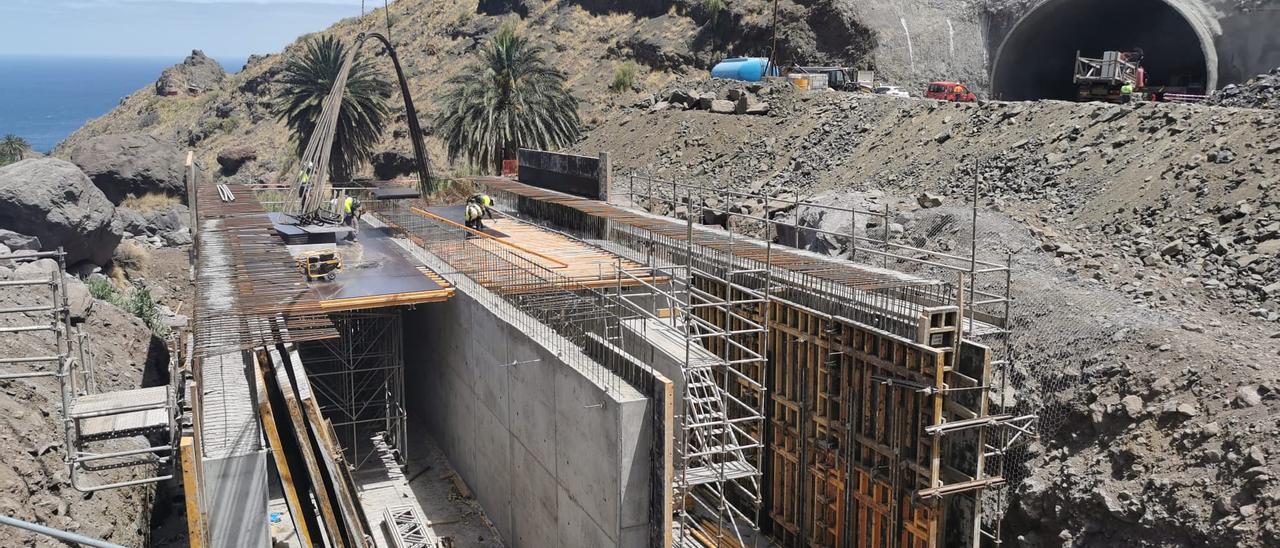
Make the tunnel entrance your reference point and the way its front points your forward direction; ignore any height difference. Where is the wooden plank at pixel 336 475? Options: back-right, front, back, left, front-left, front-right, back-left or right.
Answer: front

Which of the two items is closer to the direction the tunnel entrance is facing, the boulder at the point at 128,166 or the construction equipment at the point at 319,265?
the construction equipment

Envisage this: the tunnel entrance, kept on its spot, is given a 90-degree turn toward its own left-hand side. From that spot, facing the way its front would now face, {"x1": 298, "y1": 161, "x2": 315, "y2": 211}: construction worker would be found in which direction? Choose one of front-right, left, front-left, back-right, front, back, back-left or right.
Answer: back-right

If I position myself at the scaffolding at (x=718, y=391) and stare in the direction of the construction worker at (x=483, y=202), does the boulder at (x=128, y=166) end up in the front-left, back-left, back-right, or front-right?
front-left

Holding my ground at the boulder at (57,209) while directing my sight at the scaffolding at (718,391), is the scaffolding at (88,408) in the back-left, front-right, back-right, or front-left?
front-right

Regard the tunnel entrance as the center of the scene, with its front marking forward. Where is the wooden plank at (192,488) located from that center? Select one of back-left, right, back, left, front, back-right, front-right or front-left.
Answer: front

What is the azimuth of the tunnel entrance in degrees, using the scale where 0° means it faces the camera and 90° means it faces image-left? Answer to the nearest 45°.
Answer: approximately 0°

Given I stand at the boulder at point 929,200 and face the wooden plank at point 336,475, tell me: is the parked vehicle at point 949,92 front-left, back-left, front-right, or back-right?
back-right

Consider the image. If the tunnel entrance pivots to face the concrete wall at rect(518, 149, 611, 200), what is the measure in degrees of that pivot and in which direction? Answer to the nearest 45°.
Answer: approximately 45° to its right

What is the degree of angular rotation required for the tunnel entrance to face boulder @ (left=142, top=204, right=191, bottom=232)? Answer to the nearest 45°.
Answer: approximately 45° to its right

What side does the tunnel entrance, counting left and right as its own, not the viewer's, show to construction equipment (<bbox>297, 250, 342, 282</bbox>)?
front

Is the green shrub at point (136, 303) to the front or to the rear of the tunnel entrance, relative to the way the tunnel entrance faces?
to the front

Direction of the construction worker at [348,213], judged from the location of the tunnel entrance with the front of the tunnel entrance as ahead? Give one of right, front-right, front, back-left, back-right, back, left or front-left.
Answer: front-right

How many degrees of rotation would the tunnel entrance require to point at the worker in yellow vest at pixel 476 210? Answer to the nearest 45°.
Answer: approximately 45° to its right

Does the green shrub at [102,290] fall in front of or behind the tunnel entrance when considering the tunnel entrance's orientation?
in front
